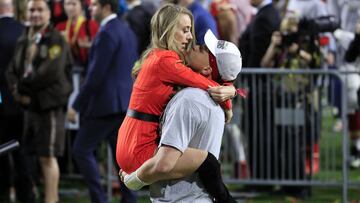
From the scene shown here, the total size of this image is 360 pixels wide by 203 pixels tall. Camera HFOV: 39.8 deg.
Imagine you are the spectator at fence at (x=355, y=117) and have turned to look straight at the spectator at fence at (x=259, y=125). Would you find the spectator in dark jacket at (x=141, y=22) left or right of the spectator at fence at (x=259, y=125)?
right

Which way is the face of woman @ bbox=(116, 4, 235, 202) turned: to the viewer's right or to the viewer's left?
to the viewer's right
